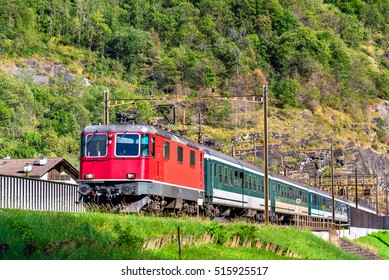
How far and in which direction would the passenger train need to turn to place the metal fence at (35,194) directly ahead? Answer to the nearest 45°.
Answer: approximately 45° to its right

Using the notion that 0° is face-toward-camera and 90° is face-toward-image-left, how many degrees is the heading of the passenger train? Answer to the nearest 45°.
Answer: approximately 45°
